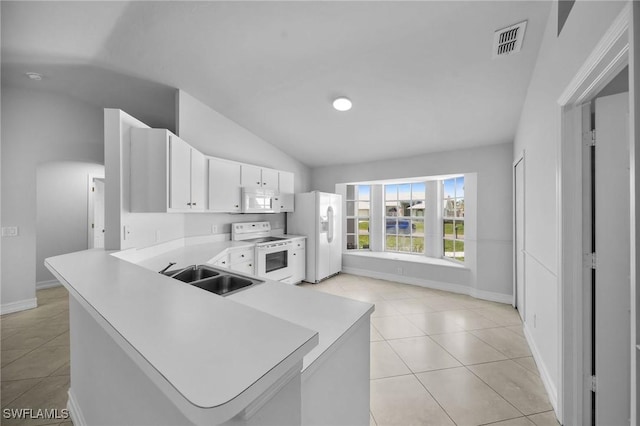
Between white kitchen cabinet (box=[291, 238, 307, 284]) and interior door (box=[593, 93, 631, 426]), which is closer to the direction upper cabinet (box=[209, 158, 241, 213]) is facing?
the interior door

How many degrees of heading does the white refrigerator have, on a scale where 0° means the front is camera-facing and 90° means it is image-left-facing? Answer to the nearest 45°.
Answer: approximately 315°

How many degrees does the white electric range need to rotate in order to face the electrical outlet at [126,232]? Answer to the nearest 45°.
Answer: approximately 90° to its right

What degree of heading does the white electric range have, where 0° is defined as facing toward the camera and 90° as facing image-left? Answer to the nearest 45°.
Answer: approximately 315°

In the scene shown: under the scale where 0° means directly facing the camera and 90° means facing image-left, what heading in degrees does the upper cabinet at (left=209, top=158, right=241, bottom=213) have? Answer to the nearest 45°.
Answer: approximately 315°

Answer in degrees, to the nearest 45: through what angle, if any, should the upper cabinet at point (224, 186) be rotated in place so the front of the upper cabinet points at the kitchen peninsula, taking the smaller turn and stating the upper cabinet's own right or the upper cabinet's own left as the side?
approximately 45° to the upper cabinet's own right

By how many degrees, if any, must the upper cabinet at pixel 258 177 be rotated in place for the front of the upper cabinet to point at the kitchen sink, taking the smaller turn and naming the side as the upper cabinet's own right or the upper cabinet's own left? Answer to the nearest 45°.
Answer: approximately 45° to the upper cabinet's own right
